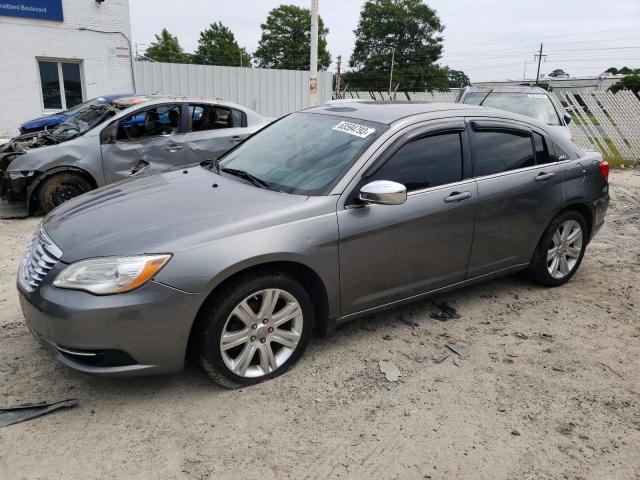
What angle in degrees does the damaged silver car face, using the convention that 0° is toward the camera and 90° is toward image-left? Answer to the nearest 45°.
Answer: approximately 45°

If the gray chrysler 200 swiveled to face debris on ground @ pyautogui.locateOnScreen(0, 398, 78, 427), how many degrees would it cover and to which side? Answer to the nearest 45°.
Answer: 0° — it already faces it

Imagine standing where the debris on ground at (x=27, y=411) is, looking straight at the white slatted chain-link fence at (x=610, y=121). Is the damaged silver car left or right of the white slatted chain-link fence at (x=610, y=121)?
left

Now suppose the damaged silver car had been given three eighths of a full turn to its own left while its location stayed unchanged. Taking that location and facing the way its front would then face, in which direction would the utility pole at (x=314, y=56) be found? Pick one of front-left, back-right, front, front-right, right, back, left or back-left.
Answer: front-left

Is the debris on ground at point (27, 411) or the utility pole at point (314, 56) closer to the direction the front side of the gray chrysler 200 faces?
the debris on ground

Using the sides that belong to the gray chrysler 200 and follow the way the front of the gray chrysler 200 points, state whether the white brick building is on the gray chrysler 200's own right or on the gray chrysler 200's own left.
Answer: on the gray chrysler 200's own right

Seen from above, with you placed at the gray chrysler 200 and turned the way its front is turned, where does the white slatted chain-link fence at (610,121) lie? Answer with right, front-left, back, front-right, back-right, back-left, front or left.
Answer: back

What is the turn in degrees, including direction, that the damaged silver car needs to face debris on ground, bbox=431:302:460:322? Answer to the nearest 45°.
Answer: approximately 90° to its left

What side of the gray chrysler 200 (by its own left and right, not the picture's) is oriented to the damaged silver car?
right
